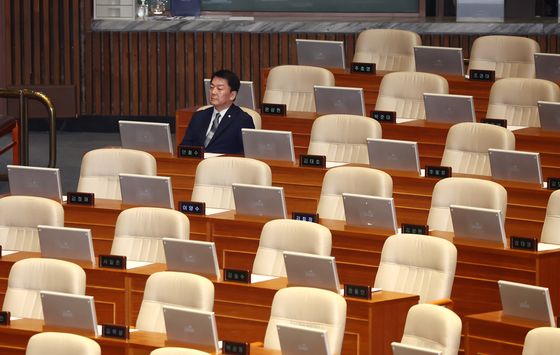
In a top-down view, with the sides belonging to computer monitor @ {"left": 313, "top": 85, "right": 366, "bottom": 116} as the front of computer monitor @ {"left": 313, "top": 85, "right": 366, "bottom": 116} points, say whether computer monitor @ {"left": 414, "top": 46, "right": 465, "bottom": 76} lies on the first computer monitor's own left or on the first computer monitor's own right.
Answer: on the first computer monitor's own right

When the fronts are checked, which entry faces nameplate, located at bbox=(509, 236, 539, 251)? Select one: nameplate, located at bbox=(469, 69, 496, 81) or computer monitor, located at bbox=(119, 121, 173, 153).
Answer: nameplate, located at bbox=(469, 69, 496, 81)

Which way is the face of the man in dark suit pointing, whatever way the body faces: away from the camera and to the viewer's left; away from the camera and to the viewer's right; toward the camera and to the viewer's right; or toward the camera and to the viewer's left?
toward the camera and to the viewer's left

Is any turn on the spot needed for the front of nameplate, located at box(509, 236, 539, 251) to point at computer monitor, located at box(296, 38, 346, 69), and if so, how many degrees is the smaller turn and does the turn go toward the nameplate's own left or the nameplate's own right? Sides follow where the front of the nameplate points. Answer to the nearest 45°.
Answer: approximately 135° to the nameplate's own right

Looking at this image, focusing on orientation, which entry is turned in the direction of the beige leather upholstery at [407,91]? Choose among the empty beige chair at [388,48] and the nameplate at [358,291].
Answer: the empty beige chair

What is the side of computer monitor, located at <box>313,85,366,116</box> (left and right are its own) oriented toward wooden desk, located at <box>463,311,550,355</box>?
back

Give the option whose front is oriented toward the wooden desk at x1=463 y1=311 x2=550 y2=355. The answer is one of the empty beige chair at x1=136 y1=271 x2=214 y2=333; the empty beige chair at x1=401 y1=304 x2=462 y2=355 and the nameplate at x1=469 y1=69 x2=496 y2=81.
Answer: the nameplate

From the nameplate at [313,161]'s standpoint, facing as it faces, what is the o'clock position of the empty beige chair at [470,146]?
The empty beige chair is roughly at 9 o'clock from the nameplate.

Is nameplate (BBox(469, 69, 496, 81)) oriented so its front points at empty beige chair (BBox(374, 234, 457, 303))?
yes

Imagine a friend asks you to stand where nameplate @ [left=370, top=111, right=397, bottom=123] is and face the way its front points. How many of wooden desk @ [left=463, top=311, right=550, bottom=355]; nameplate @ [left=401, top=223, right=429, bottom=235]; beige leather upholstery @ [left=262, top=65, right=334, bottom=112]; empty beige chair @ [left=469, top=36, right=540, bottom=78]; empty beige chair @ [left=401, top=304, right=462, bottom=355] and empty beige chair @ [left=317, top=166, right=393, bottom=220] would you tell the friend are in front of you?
4

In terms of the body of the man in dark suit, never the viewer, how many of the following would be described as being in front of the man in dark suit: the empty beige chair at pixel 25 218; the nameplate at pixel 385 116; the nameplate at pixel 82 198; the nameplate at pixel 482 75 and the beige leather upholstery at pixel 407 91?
2

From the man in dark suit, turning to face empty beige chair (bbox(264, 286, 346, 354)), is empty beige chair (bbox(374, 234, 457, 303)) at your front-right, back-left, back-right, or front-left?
front-left

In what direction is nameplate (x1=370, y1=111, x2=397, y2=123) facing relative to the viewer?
toward the camera

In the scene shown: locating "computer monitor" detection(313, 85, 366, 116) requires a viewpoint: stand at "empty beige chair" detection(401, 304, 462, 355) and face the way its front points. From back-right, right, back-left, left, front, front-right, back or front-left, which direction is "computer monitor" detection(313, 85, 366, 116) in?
back-right

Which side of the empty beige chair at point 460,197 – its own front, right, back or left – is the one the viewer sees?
front

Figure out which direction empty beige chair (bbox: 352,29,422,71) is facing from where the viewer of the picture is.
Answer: facing the viewer

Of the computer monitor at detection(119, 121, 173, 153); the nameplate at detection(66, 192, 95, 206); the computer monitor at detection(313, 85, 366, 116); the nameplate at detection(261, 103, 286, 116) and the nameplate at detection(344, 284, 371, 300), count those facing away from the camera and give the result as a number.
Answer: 2
